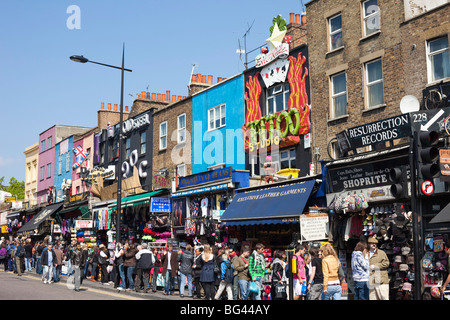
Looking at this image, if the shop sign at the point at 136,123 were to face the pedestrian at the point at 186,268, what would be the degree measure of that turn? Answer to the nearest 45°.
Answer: approximately 45° to its left

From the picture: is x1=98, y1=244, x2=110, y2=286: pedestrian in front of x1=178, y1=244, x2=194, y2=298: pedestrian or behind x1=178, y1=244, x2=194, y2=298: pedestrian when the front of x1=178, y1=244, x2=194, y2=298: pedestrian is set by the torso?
in front

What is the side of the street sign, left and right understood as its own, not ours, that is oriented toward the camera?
front

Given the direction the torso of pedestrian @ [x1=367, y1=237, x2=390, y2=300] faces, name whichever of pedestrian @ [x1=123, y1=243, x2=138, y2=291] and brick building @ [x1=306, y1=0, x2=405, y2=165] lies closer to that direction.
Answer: the pedestrian

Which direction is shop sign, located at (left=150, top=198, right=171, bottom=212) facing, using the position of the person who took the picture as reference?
facing the viewer

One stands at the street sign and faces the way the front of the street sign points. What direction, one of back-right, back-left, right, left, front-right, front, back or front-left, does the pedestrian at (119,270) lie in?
back-right

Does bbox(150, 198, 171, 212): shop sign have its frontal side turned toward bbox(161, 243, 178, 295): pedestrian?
yes

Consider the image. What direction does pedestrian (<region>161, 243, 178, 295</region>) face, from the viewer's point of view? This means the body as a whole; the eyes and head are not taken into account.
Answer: toward the camera

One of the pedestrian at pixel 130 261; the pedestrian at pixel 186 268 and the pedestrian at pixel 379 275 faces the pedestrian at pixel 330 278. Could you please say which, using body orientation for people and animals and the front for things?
the pedestrian at pixel 379 275

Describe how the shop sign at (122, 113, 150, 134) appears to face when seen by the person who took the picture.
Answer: facing the viewer and to the left of the viewer

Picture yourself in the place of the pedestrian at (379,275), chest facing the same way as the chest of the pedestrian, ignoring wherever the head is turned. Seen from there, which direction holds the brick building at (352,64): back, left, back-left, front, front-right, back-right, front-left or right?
back-right
